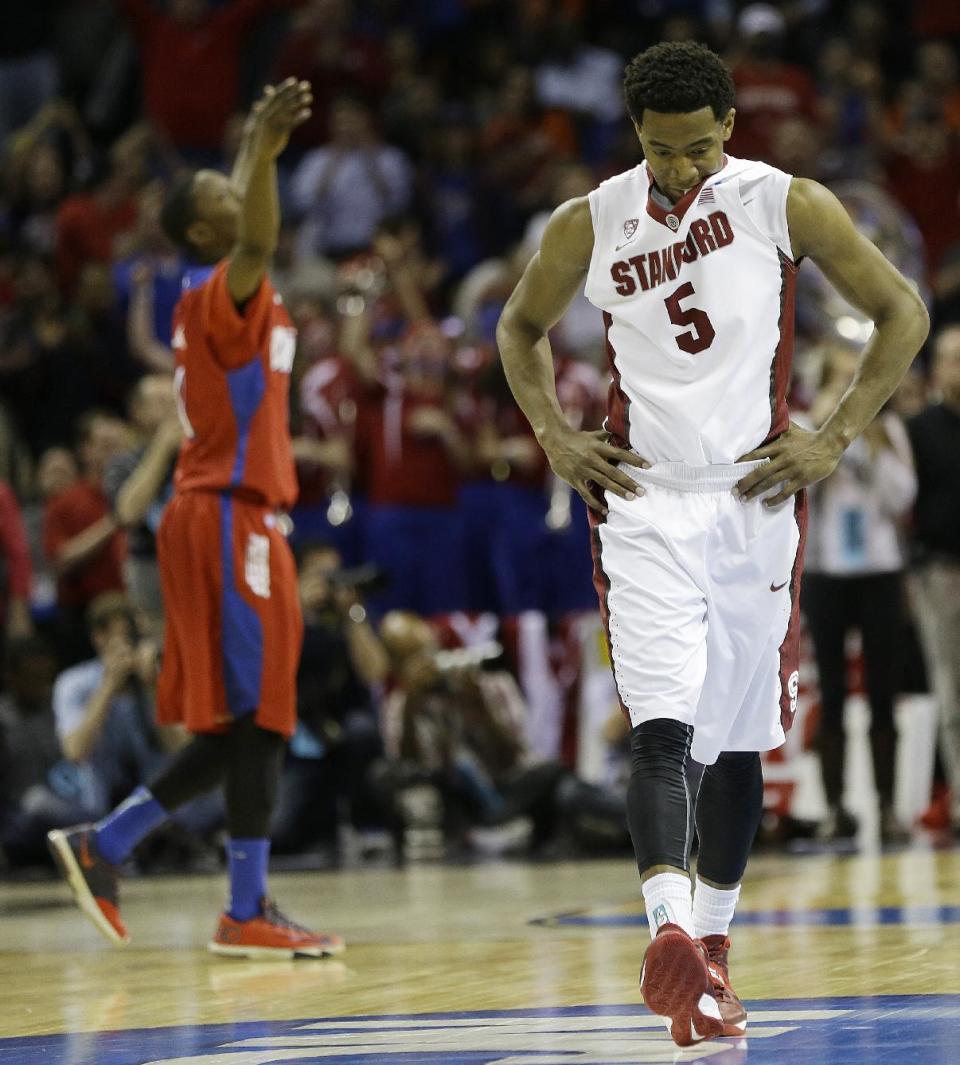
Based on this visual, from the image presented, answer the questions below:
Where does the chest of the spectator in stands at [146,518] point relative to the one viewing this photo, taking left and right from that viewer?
facing the viewer and to the right of the viewer

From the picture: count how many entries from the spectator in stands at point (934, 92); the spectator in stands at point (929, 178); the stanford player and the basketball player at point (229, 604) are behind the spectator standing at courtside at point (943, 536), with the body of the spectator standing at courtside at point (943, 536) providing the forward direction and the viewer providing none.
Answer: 2

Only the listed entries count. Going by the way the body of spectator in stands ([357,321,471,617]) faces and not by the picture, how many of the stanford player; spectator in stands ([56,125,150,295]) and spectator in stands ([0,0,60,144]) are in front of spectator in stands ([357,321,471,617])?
1

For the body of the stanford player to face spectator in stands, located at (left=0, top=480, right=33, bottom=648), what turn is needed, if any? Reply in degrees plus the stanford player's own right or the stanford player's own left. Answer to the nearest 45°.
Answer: approximately 135° to the stanford player's own right

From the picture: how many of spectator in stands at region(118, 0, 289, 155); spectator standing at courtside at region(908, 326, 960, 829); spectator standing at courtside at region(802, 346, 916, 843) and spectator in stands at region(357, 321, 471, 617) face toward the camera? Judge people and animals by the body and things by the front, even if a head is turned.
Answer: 4

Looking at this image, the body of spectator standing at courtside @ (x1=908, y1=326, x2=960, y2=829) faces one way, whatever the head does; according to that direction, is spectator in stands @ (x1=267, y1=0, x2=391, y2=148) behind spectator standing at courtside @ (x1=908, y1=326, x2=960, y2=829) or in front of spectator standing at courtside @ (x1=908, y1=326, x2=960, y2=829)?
behind

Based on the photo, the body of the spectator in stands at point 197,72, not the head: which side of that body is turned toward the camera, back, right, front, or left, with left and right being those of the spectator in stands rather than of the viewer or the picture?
front

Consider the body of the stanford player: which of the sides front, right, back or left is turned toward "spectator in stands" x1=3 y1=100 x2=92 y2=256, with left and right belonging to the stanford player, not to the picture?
back

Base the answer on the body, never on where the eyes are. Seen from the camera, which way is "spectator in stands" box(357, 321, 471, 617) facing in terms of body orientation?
toward the camera

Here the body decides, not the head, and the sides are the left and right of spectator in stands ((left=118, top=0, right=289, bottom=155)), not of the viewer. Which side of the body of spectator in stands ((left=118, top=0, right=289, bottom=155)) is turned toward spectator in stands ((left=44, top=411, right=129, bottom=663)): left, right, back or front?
front

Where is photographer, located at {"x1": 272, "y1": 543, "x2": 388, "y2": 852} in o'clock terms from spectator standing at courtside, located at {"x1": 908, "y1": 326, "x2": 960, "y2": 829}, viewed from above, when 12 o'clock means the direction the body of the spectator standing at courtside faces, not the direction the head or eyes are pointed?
The photographer is roughly at 3 o'clock from the spectator standing at courtside.
